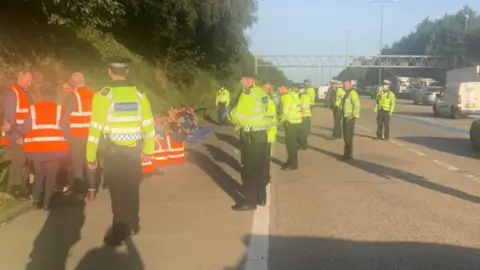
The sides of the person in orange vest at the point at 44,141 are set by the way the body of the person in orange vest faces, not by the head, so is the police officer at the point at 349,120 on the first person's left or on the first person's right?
on the first person's right

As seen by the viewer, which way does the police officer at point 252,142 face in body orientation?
to the viewer's left

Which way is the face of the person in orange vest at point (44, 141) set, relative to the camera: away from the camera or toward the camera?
away from the camera

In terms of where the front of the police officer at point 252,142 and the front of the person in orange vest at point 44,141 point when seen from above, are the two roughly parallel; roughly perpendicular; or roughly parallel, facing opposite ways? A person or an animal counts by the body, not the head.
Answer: roughly perpendicular

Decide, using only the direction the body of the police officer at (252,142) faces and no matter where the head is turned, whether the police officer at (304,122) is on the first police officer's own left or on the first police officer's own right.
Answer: on the first police officer's own right

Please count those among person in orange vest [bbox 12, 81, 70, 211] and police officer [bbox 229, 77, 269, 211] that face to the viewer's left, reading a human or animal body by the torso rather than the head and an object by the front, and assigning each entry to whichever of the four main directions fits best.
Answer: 1

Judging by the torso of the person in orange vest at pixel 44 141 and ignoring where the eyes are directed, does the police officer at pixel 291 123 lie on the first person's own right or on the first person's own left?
on the first person's own right

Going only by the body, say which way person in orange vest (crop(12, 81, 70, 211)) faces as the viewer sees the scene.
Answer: away from the camera
